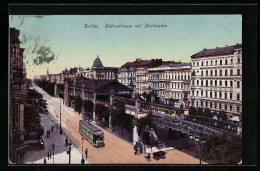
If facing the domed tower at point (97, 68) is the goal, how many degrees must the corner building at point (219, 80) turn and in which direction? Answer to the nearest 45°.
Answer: approximately 45° to its right

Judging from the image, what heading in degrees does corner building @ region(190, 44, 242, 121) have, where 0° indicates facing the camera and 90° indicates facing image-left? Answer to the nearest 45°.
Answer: approximately 45°
